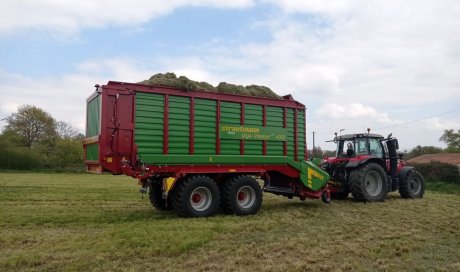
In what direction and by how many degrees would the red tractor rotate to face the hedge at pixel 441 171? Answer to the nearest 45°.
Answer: approximately 45° to its left

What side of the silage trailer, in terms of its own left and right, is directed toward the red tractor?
front

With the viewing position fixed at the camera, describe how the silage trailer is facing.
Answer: facing away from the viewer and to the right of the viewer

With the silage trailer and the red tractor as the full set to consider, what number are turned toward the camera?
0

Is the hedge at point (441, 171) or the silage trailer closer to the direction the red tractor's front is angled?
the hedge

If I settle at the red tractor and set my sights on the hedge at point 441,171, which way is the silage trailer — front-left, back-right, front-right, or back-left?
back-left

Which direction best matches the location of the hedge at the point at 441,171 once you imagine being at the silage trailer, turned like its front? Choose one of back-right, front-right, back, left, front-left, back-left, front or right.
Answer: front

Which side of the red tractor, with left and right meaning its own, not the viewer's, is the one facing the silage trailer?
back

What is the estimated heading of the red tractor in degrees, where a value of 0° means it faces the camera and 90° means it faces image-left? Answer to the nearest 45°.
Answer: approximately 225°
